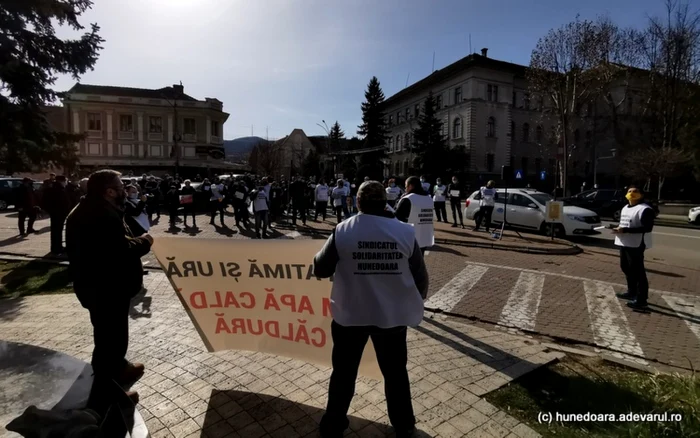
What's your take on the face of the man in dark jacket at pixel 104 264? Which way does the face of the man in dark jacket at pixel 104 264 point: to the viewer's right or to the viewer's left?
to the viewer's right

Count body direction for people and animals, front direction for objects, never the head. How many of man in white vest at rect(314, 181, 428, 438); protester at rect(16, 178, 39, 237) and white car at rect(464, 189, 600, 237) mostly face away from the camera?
1

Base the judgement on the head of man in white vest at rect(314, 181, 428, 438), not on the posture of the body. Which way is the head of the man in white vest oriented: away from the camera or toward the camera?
away from the camera

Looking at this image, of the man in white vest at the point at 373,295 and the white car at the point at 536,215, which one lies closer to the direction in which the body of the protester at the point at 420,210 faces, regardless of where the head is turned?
the white car

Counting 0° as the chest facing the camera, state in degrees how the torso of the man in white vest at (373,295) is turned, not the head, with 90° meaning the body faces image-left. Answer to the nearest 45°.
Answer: approximately 180°

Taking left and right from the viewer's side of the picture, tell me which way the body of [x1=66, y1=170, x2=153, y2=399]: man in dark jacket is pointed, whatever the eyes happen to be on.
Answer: facing to the right of the viewer

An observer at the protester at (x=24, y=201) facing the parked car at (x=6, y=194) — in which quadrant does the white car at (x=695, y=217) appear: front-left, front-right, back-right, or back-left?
back-right

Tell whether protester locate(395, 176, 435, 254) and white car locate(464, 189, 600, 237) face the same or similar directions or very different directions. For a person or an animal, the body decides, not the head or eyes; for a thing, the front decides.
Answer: very different directions

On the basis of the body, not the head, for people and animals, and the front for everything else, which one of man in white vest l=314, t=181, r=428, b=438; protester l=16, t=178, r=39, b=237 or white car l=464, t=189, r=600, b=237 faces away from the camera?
the man in white vest

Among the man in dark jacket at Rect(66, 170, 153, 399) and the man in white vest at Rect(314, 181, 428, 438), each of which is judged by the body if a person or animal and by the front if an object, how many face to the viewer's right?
1

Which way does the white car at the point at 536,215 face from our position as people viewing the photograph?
facing the viewer and to the right of the viewer

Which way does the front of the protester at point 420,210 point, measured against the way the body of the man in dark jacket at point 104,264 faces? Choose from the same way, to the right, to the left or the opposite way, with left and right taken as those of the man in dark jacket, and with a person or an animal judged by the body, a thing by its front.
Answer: to the left

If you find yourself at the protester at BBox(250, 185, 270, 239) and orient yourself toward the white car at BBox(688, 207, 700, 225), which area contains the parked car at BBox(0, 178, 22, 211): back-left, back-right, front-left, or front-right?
back-left

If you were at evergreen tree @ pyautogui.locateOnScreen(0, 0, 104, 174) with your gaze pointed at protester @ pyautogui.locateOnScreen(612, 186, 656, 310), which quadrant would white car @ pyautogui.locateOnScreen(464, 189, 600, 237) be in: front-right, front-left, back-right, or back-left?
front-left

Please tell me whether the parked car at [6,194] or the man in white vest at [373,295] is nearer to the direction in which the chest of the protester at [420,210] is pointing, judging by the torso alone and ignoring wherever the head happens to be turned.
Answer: the parked car
